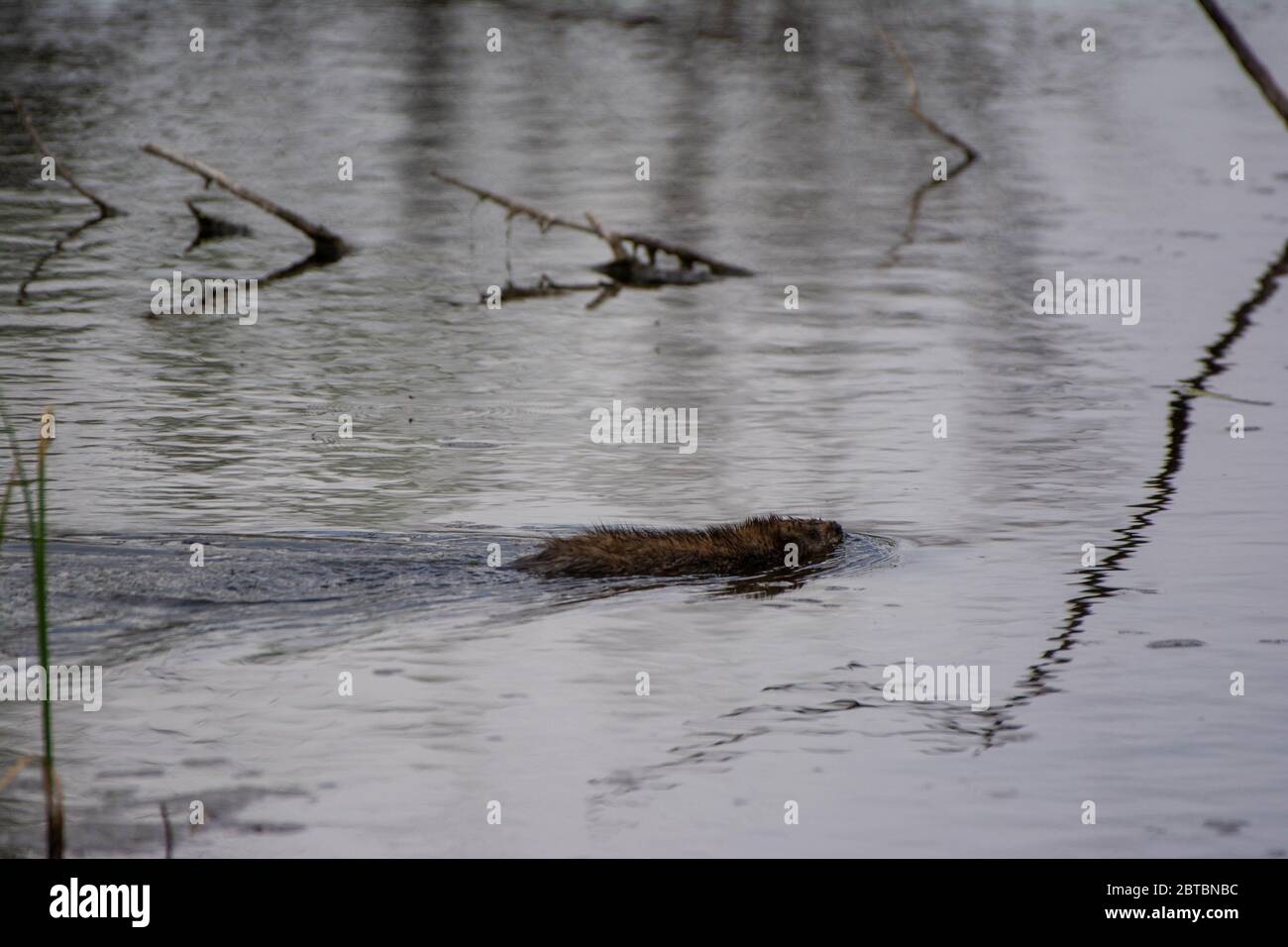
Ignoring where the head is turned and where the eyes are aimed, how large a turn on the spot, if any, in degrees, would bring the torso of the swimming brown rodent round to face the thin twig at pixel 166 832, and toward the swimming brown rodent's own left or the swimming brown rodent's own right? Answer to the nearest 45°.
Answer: approximately 135° to the swimming brown rodent's own right

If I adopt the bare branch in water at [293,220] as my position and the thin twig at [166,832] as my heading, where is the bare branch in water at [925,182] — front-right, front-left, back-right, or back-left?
back-left

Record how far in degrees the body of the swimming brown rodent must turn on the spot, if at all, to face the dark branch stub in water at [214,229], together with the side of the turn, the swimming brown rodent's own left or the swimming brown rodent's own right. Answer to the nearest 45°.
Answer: approximately 135° to the swimming brown rodent's own left

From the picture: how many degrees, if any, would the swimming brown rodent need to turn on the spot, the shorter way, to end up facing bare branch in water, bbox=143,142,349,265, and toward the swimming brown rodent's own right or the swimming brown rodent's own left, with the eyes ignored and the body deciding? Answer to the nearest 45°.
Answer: approximately 90° to the swimming brown rodent's own left

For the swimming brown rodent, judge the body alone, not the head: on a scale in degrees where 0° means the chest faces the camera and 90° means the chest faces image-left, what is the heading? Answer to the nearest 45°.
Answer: approximately 270°

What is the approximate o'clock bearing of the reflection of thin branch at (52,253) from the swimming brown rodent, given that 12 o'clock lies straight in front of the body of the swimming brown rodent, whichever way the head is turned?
The reflection of thin branch is roughly at 8 o'clock from the swimming brown rodent.

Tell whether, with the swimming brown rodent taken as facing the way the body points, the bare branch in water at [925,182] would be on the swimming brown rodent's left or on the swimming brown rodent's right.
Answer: on the swimming brown rodent's left

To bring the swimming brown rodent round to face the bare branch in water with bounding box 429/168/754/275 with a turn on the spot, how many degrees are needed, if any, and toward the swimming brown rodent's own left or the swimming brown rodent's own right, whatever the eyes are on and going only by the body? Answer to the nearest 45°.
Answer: approximately 90° to the swimming brown rodent's own left

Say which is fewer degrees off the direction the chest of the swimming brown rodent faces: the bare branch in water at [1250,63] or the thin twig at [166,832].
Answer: the bare branch in water
